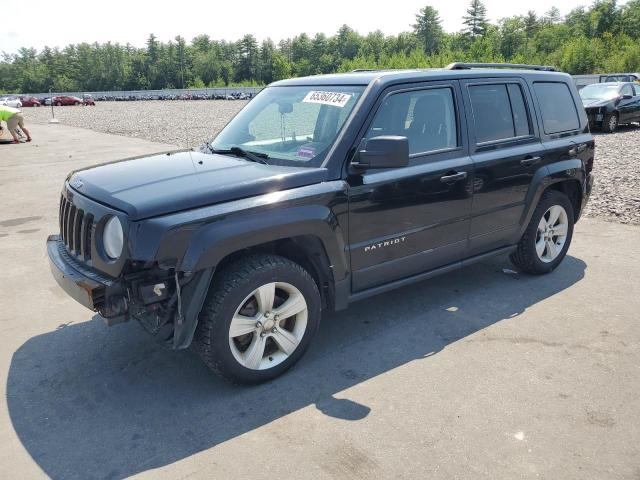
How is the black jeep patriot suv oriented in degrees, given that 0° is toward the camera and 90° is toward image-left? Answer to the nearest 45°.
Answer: approximately 45°
